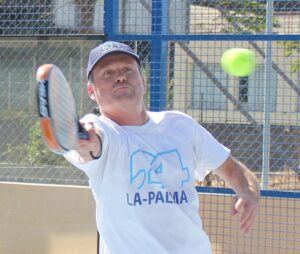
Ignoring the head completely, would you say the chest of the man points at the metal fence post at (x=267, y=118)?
no

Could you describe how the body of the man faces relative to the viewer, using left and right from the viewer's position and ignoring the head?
facing the viewer
